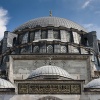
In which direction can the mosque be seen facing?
toward the camera
